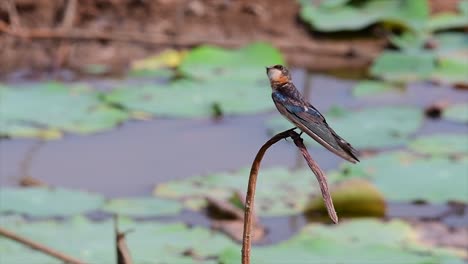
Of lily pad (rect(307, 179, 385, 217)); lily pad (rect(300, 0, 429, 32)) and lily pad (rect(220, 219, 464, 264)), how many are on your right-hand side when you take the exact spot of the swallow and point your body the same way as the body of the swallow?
3

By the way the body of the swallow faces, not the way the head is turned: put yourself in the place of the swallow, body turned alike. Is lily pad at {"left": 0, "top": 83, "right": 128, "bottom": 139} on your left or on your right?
on your right

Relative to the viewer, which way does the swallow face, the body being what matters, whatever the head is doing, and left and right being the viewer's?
facing to the left of the viewer

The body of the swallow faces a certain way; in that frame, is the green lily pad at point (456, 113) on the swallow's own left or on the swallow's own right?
on the swallow's own right

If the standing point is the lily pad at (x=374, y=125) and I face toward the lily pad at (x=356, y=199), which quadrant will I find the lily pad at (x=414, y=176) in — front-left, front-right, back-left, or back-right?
front-left

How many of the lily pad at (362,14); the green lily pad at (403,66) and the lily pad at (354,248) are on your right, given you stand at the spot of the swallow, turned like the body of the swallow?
3

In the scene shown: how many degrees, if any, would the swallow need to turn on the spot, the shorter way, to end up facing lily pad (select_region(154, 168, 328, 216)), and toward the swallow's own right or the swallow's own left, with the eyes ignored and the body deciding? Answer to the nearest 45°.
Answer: approximately 90° to the swallow's own right

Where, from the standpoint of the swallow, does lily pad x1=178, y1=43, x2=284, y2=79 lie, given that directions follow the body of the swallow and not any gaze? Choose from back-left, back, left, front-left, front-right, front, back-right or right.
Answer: right

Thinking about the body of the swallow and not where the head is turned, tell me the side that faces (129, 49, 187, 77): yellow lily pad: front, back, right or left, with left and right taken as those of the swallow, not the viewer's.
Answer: right

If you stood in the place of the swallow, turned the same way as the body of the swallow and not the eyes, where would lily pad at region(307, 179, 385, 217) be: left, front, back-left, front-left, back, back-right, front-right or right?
right

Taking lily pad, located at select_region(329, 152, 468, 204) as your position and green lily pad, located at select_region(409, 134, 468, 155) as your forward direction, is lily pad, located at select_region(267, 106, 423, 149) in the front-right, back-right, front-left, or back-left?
front-left

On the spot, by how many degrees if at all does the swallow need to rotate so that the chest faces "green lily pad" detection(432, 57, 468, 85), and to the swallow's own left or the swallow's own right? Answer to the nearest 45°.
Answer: approximately 90° to the swallow's own right

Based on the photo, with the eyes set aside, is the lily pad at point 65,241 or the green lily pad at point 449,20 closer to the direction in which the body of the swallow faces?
the lily pad

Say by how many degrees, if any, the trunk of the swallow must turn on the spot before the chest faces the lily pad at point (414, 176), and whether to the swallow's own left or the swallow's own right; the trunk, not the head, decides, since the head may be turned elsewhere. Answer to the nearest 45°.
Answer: approximately 90° to the swallow's own right
